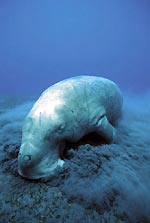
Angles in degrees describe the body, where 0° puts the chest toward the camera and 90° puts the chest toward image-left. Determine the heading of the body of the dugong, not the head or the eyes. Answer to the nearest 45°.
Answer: approximately 45°
